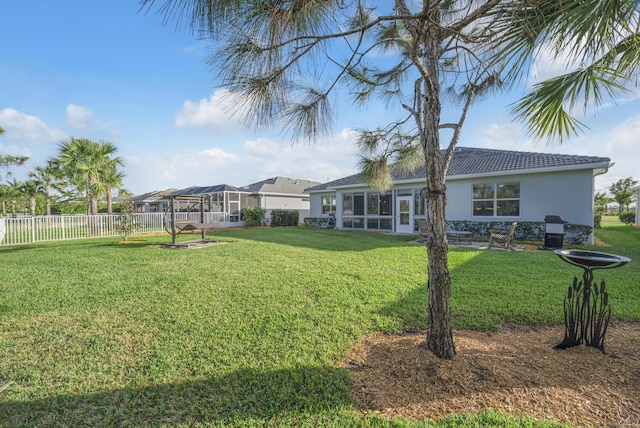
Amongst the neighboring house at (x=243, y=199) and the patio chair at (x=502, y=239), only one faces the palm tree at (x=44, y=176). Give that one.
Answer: the patio chair

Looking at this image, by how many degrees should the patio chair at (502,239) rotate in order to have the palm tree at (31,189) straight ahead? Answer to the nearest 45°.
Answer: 0° — it already faces it

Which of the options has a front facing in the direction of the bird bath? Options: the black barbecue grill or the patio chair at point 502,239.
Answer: the black barbecue grill

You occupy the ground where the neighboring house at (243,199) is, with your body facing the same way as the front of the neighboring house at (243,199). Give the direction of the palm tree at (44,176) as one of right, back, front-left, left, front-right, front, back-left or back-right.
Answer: back-left

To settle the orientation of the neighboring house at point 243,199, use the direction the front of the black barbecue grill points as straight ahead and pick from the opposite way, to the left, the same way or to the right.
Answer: the opposite way

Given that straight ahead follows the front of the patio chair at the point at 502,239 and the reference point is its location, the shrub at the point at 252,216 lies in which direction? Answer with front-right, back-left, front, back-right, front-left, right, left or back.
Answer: front

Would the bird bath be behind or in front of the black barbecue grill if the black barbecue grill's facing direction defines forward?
in front

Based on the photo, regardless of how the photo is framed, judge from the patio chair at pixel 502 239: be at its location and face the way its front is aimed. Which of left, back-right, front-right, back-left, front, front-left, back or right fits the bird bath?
left

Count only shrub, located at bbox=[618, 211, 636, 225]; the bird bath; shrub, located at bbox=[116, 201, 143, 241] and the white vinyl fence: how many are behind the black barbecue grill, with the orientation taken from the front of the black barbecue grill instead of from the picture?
1

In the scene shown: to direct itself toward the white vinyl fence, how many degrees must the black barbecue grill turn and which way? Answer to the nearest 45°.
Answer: approximately 45° to its right

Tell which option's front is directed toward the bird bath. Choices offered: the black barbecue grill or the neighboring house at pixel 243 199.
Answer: the black barbecue grill

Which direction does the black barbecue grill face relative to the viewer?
toward the camera

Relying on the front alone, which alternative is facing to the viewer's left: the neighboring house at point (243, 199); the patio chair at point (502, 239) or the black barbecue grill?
the patio chair

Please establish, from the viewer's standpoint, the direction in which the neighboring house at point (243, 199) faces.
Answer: facing away from the viewer and to the right of the viewer
